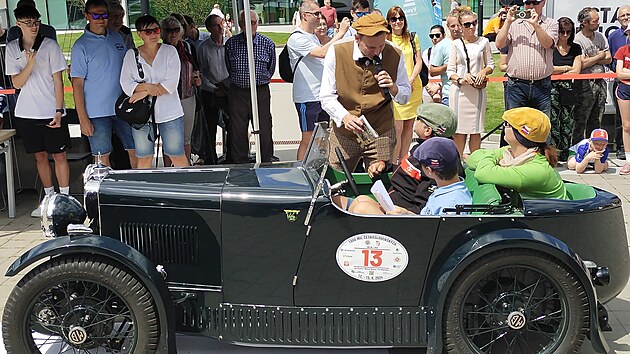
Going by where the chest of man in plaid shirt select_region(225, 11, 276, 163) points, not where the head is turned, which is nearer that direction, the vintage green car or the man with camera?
the vintage green car

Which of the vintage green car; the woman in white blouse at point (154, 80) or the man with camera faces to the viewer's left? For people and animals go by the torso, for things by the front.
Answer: the vintage green car

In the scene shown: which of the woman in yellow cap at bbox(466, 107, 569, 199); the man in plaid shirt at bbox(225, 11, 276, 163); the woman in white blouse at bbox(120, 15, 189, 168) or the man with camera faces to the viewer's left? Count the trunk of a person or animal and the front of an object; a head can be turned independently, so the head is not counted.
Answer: the woman in yellow cap

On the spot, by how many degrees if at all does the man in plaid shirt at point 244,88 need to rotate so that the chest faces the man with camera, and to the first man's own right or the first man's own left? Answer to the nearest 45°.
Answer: approximately 90° to the first man's own left

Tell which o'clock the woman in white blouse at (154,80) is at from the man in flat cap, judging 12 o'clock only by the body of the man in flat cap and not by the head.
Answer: The woman in white blouse is roughly at 4 o'clock from the man in flat cap.

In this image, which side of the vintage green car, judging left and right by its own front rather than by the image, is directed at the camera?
left

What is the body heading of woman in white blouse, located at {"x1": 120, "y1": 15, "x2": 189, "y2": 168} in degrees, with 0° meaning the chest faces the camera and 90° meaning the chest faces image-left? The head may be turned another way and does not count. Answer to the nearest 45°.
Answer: approximately 0°

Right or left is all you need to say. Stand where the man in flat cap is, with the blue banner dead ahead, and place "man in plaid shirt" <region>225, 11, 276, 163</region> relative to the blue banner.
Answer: left
